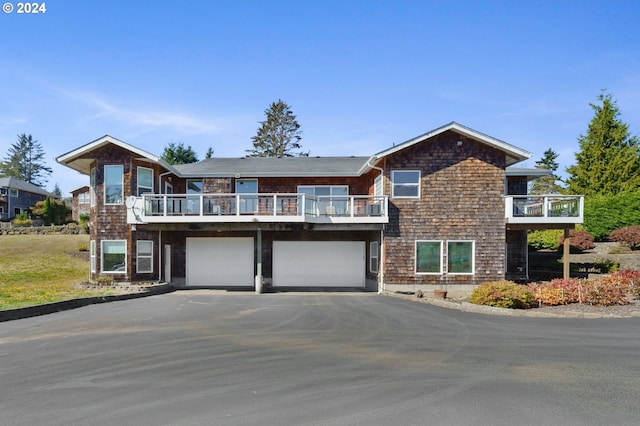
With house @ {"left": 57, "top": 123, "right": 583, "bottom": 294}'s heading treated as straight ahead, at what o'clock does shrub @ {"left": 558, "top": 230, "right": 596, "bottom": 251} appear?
The shrub is roughly at 8 o'clock from the house.

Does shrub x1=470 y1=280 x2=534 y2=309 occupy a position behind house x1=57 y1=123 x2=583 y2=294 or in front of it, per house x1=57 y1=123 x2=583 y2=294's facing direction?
in front

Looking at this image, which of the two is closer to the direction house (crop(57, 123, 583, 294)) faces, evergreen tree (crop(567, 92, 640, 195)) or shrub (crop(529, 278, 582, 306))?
the shrub

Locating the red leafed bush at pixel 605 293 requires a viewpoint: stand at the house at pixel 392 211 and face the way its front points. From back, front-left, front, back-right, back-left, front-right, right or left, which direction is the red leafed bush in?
front-left

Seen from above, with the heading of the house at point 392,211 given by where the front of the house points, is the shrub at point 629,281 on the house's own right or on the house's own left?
on the house's own left

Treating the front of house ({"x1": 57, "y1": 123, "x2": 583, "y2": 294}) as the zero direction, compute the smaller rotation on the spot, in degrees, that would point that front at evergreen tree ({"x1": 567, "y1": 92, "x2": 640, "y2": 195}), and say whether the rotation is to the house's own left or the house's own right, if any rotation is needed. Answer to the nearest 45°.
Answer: approximately 135° to the house's own left

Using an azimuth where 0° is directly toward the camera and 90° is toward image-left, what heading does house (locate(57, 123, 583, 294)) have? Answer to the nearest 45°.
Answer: approximately 0°

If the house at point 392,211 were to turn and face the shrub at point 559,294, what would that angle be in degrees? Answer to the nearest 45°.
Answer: approximately 45° to its left

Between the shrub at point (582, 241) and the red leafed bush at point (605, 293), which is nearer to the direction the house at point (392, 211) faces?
the red leafed bush

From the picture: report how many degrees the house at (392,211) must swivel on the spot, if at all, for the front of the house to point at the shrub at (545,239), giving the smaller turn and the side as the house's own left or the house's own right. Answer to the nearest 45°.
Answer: approximately 135° to the house's own left

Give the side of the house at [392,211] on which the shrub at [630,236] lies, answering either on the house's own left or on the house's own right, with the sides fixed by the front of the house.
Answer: on the house's own left
